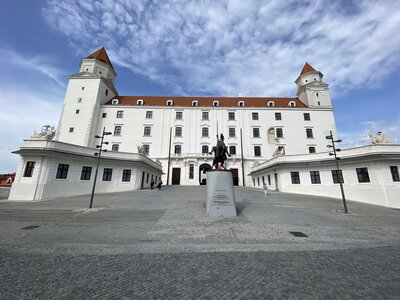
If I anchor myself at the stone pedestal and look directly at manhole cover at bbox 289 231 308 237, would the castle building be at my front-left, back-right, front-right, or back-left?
back-left

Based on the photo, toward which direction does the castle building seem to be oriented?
toward the camera

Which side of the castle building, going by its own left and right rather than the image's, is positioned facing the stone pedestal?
front

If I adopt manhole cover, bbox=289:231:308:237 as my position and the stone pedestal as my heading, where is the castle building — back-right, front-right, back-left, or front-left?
front-right

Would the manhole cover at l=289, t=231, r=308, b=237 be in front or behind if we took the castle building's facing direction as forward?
in front

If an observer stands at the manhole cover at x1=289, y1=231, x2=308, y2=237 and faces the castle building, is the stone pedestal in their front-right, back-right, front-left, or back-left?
front-left
